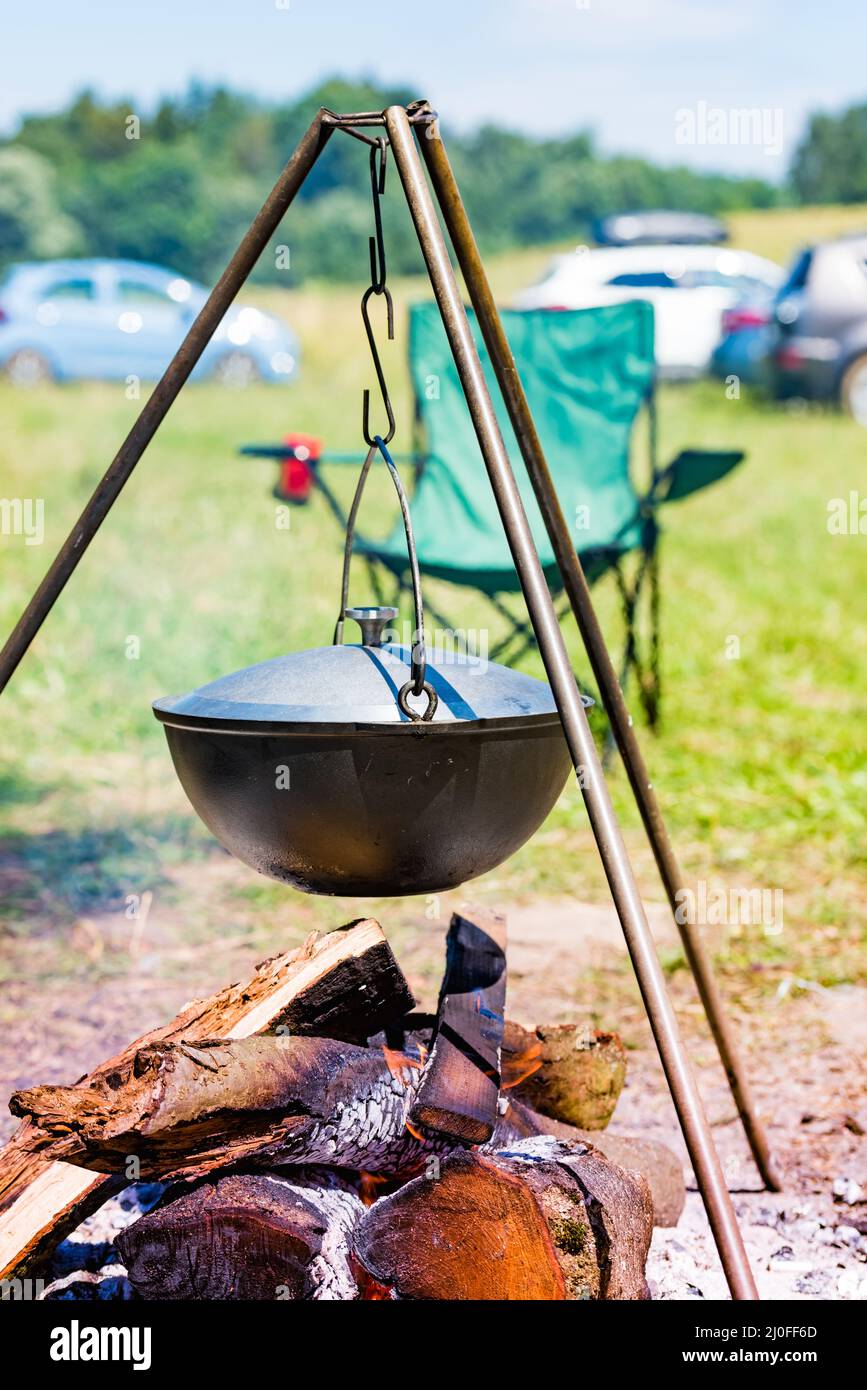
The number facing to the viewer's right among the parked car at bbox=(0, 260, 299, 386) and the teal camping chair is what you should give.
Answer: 1

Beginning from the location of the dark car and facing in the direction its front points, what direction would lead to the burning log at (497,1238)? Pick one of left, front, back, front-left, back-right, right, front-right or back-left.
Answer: back-right

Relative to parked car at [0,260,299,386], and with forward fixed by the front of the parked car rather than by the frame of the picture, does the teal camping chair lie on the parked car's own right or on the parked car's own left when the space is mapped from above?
on the parked car's own right

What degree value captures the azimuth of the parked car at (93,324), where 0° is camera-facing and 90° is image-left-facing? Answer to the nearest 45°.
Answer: approximately 270°

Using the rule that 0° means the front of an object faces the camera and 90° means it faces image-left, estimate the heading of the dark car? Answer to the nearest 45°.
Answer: approximately 225°

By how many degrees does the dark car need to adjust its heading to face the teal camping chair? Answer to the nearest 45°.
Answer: approximately 135° to its right

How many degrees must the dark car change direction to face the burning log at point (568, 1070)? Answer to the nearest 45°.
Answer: approximately 135° to its right

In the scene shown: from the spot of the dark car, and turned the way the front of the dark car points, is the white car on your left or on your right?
on your left
